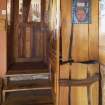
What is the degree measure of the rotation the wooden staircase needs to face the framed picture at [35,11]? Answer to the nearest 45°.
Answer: approximately 180°

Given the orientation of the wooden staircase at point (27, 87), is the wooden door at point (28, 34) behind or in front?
behind

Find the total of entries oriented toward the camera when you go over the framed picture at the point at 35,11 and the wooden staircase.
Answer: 2

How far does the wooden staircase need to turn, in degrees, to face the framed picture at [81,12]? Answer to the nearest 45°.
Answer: approximately 45° to its left

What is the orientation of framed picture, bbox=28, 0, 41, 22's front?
toward the camera

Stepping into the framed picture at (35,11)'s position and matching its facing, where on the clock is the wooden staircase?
The wooden staircase is roughly at 12 o'clock from the framed picture.

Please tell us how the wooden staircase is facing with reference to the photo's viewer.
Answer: facing the viewer

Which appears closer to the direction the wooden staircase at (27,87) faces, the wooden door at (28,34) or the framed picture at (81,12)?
the framed picture

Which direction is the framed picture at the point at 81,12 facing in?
toward the camera
